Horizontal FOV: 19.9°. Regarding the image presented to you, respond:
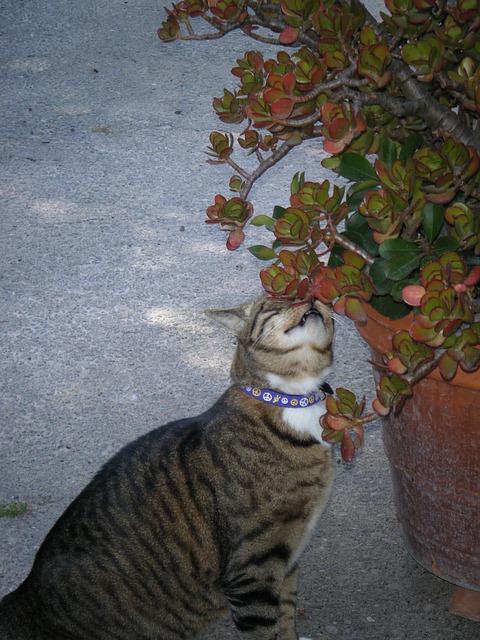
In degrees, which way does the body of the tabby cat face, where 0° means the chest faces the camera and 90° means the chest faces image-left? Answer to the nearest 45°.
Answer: approximately 270°
